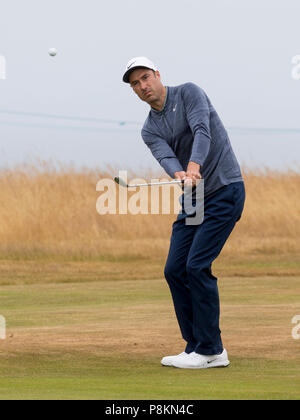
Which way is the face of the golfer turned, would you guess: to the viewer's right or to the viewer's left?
to the viewer's left

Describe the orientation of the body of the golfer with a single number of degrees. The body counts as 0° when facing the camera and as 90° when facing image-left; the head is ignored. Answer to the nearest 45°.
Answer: approximately 45°
